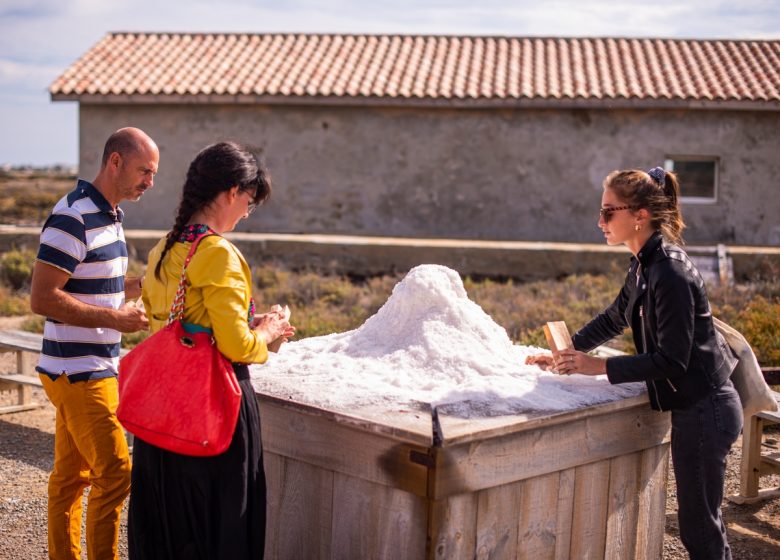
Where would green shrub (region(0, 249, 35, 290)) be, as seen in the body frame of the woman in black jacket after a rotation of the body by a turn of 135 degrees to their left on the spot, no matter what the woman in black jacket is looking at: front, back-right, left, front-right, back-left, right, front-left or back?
back

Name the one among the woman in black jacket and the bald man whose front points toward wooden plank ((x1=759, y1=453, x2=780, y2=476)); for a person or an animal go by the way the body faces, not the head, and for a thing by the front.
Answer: the bald man

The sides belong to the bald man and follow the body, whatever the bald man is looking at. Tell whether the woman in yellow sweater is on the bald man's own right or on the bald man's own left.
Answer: on the bald man's own right

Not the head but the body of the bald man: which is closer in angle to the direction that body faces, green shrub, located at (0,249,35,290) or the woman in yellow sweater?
the woman in yellow sweater

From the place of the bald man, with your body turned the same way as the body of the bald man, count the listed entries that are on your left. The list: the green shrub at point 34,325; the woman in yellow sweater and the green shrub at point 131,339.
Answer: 2

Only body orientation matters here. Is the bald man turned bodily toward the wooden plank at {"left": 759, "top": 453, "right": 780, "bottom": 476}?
yes

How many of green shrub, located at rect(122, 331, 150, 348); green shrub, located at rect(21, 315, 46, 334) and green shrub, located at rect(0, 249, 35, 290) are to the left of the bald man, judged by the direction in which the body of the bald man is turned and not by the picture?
3

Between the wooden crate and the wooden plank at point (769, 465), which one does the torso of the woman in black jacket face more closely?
the wooden crate

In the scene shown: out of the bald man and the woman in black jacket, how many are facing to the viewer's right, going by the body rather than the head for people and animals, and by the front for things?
1

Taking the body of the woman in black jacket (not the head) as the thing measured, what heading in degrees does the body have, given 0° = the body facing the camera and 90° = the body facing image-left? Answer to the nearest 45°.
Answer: approximately 90°

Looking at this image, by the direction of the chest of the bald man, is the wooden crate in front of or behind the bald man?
in front

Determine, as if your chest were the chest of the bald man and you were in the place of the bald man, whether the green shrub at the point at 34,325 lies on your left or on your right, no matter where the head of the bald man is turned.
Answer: on your left

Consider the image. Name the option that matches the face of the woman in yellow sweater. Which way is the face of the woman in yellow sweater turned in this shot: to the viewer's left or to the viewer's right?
to the viewer's right

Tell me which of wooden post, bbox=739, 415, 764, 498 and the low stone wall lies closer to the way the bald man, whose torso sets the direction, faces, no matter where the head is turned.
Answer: the wooden post

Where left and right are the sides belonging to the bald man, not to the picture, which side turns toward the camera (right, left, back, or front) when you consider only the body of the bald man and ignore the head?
right
